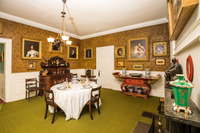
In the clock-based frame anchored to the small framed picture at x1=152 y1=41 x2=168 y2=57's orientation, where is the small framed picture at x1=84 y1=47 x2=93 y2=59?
the small framed picture at x1=84 y1=47 x2=93 y2=59 is roughly at 3 o'clock from the small framed picture at x1=152 y1=41 x2=168 y2=57.

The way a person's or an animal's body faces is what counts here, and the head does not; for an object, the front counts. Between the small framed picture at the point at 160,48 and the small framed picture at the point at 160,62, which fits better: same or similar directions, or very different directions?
same or similar directions

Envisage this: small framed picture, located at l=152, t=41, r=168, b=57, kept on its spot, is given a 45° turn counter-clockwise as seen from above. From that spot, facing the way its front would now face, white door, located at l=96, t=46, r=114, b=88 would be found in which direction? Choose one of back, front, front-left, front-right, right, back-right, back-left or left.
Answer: back-right

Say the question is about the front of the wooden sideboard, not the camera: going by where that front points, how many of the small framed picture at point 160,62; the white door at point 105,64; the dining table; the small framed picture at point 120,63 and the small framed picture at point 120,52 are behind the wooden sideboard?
0

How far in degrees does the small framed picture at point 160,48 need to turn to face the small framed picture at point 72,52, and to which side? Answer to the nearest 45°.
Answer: approximately 90° to its right

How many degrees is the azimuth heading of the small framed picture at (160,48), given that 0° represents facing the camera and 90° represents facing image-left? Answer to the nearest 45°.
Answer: approximately 0°

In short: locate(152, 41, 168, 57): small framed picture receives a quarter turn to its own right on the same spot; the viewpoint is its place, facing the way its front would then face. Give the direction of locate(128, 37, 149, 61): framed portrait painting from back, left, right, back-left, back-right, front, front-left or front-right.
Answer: front

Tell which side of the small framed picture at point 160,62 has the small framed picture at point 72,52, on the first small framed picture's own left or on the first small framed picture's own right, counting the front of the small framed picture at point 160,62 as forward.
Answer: on the first small framed picture's own right

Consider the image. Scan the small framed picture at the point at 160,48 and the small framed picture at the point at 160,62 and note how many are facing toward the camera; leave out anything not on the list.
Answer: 2

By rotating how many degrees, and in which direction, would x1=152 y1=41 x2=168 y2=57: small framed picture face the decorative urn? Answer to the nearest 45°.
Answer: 0° — it already faces it

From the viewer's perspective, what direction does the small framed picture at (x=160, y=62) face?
toward the camera

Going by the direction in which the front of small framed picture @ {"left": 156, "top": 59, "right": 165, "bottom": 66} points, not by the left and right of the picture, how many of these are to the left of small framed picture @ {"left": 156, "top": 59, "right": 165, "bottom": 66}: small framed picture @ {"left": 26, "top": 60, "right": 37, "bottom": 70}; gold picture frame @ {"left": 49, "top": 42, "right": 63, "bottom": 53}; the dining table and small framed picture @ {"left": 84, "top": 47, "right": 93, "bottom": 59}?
0

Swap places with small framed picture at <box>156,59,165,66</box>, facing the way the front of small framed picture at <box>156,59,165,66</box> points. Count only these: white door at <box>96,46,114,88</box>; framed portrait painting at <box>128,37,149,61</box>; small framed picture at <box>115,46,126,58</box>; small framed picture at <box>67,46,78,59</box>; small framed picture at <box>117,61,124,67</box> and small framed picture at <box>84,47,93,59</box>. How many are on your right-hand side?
6

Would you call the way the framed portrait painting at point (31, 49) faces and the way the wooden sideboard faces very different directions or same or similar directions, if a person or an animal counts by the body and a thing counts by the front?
same or similar directions

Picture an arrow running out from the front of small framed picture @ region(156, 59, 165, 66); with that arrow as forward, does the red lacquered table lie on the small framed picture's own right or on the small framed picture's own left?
on the small framed picture's own right

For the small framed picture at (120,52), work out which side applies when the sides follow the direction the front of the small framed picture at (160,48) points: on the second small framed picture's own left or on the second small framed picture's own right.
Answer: on the second small framed picture's own right

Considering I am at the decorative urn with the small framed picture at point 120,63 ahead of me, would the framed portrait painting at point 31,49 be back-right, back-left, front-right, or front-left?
front-left

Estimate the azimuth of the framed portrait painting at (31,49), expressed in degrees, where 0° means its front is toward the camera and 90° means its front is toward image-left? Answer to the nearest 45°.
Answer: approximately 315°
